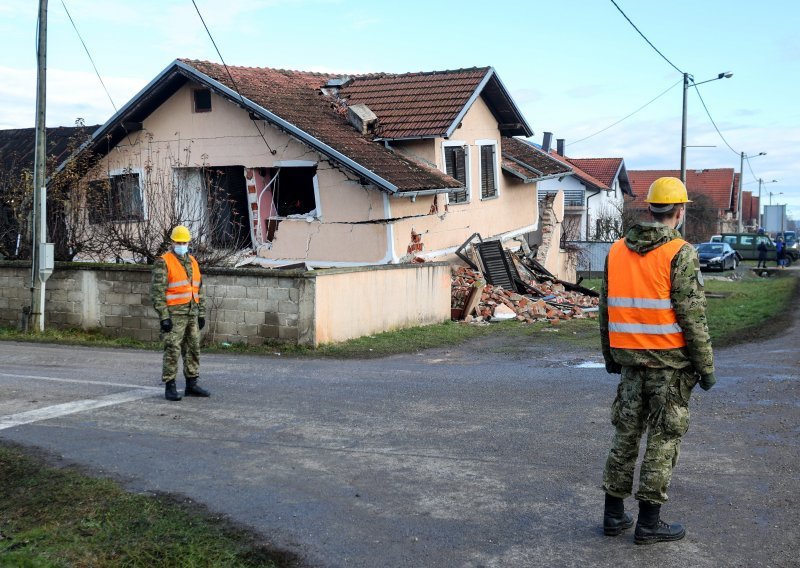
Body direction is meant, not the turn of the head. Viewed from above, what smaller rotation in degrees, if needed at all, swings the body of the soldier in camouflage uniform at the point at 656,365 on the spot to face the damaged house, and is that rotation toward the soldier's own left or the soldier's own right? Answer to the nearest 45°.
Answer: approximately 90° to the soldier's own left

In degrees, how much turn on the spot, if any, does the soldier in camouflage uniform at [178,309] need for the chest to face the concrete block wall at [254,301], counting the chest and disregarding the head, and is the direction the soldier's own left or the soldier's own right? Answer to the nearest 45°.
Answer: approximately 135° to the soldier's own left

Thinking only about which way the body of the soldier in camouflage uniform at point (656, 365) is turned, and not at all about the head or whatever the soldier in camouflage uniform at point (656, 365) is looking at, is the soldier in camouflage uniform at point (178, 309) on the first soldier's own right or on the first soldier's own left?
on the first soldier's own left

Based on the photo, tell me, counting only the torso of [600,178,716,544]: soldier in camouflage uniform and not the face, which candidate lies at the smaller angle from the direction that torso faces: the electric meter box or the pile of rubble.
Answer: the pile of rubble

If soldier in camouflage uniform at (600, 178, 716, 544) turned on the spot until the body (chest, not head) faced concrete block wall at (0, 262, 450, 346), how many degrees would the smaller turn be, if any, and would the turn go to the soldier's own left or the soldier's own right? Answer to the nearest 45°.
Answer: approximately 90° to the soldier's own left

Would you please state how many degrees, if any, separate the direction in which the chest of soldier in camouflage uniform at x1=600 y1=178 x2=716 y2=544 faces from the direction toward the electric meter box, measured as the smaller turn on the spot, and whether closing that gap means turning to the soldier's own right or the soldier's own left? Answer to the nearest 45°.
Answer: approximately 90° to the soldier's own left

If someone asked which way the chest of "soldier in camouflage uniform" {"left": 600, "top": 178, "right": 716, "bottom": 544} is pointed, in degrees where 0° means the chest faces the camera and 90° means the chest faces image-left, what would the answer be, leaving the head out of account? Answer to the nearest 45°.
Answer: approximately 225°

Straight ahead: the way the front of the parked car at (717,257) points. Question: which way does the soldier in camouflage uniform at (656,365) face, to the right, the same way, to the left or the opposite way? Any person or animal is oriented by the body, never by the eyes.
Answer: the opposite way

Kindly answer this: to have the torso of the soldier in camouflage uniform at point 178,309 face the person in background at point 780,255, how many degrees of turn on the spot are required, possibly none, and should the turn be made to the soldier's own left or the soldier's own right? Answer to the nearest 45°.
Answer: approximately 90° to the soldier's own left

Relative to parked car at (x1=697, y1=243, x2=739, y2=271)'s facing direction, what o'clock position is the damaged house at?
The damaged house is roughly at 11 o'clock from the parked car.

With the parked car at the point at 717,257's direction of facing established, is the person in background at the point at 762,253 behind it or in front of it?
behind
